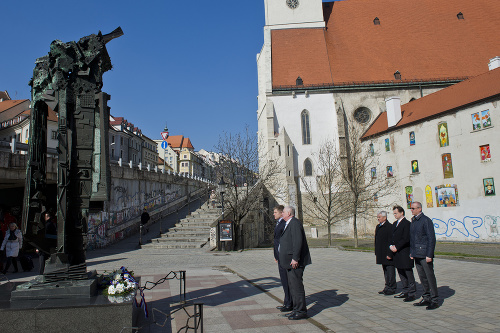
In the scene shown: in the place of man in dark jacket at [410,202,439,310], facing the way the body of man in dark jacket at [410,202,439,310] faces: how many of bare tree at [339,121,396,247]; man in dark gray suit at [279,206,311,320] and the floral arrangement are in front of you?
2

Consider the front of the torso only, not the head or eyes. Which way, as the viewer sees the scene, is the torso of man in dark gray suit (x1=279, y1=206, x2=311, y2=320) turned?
to the viewer's left

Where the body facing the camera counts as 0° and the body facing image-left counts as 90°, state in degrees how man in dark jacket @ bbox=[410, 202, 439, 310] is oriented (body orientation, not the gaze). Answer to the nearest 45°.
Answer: approximately 45°

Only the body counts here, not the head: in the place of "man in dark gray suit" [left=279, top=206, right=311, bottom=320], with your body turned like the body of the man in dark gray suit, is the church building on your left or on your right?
on your right

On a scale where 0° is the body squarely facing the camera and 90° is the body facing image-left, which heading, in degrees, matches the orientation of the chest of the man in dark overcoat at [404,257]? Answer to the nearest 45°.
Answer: approximately 45°

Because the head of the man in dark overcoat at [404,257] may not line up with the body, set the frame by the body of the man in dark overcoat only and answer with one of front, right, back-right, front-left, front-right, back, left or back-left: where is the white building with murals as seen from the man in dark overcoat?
back-right

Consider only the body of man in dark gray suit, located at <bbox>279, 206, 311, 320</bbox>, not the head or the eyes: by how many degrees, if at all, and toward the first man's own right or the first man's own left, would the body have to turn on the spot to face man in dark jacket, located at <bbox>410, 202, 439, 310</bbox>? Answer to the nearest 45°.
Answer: approximately 180°

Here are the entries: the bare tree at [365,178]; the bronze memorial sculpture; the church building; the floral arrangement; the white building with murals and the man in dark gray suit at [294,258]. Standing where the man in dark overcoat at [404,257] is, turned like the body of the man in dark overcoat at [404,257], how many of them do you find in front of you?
3

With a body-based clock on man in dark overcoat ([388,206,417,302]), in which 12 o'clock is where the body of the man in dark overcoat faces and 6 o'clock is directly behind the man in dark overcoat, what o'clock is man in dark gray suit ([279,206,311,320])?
The man in dark gray suit is roughly at 12 o'clock from the man in dark overcoat.

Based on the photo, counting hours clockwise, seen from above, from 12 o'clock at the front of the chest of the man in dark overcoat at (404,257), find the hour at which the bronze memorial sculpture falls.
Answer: The bronze memorial sculpture is roughly at 12 o'clock from the man in dark overcoat.

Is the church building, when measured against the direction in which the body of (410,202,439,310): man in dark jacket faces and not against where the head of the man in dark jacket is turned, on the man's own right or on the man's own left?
on the man's own right
